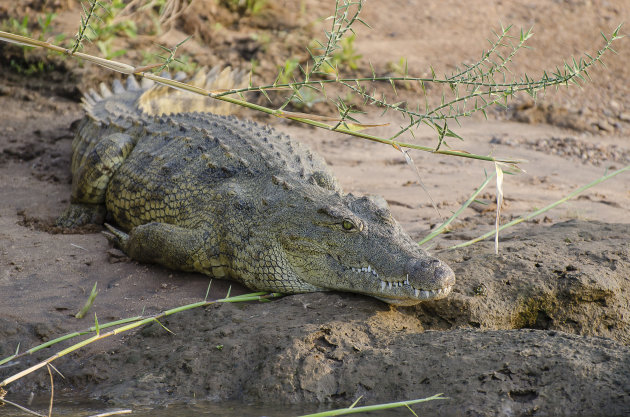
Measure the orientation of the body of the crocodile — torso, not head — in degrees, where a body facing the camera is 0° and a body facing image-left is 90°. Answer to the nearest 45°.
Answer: approximately 315°
